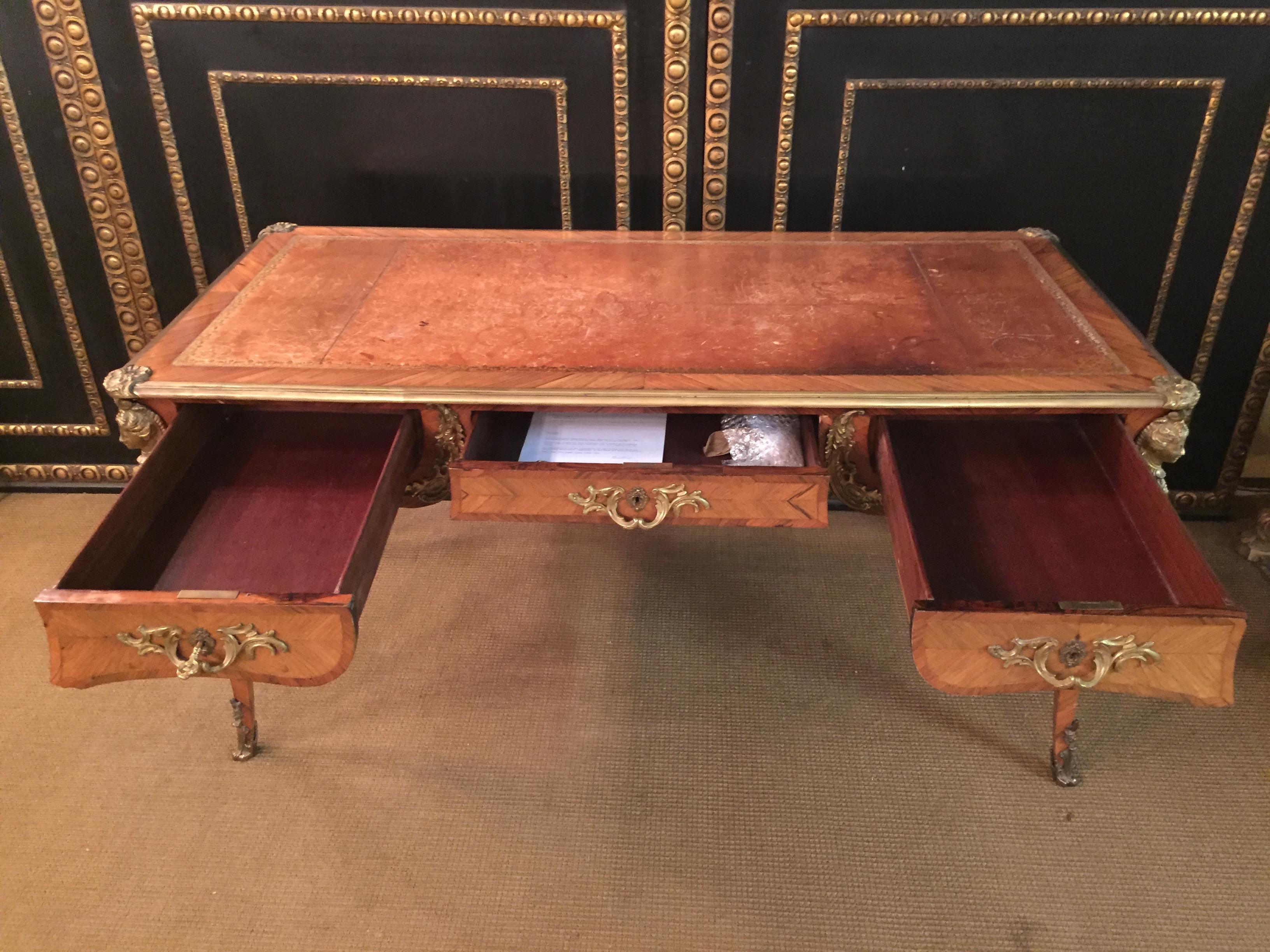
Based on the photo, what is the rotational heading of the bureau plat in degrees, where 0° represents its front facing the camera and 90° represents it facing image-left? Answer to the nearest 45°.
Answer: approximately 0°
